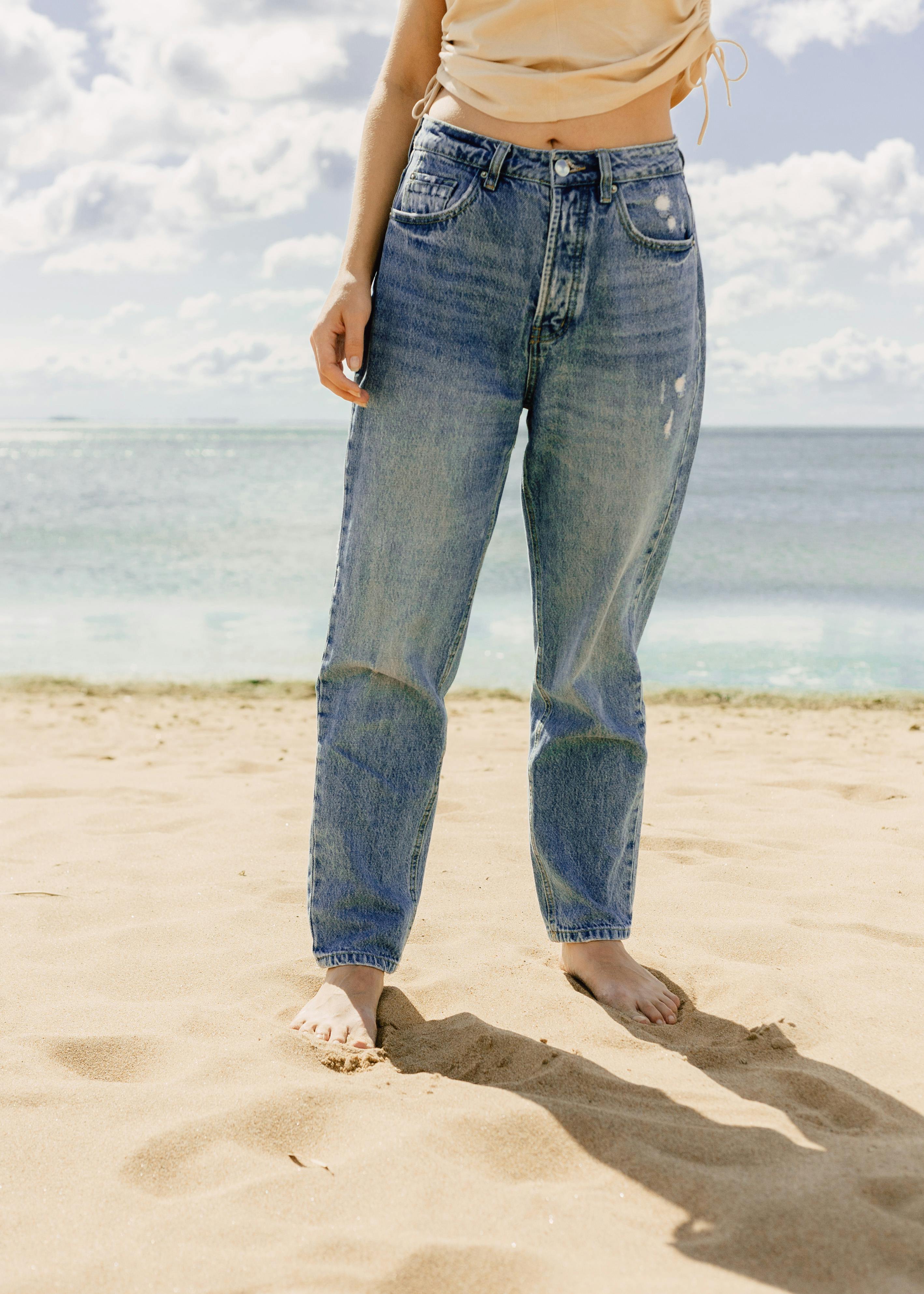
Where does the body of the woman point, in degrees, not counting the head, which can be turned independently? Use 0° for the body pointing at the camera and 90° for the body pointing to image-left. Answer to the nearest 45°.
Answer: approximately 0°
